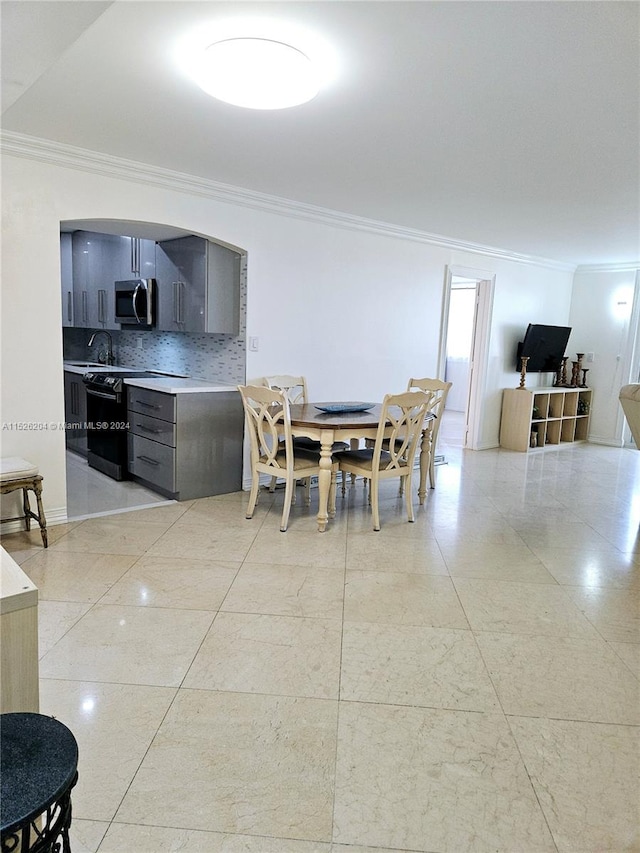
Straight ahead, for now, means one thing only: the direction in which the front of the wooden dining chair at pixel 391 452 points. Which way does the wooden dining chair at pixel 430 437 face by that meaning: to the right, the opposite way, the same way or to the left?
to the left

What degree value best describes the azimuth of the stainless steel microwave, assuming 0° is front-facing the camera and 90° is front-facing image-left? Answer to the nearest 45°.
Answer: approximately 45°

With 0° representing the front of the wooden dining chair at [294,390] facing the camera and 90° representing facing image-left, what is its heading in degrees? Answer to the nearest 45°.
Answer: approximately 315°

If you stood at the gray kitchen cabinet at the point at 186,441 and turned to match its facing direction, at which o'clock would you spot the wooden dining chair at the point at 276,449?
The wooden dining chair is roughly at 9 o'clock from the gray kitchen cabinet.

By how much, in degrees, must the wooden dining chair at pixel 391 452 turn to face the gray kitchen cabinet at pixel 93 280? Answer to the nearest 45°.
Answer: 0° — it already faces it

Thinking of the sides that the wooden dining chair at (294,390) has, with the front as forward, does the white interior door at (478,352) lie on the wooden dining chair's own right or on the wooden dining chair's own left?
on the wooden dining chair's own left

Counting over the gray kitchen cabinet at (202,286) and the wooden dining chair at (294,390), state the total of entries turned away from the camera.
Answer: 0

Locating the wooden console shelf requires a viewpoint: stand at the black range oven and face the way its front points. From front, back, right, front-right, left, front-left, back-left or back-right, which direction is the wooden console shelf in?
back-left

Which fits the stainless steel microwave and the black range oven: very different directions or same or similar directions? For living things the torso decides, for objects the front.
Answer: same or similar directions

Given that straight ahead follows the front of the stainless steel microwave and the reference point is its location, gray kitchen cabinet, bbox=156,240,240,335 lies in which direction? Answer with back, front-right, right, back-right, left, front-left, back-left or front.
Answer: left

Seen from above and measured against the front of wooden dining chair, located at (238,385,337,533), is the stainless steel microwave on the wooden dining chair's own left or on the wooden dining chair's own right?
on the wooden dining chair's own left

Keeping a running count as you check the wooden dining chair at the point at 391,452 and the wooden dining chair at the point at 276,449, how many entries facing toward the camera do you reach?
0

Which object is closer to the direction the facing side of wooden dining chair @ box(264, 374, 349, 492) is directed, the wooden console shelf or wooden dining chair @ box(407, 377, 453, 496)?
the wooden dining chair

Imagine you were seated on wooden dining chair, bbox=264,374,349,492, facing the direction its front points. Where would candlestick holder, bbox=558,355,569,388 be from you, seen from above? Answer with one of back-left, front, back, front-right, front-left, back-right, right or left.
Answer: left

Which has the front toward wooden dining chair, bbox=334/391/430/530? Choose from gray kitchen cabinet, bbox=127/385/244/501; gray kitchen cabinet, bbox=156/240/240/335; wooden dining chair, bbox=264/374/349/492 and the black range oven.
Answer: wooden dining chair, bbox=264/374/349/492

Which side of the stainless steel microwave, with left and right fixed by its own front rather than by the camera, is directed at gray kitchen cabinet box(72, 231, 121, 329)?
right

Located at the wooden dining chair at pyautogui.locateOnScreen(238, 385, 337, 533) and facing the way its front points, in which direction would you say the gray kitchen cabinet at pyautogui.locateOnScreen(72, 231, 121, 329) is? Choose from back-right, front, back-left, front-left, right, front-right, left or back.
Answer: left

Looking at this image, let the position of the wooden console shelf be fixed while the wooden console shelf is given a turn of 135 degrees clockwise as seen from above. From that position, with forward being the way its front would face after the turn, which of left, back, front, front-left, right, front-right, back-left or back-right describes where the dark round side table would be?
left

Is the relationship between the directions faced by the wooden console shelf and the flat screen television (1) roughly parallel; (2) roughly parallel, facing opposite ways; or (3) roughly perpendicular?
roughly parallel
